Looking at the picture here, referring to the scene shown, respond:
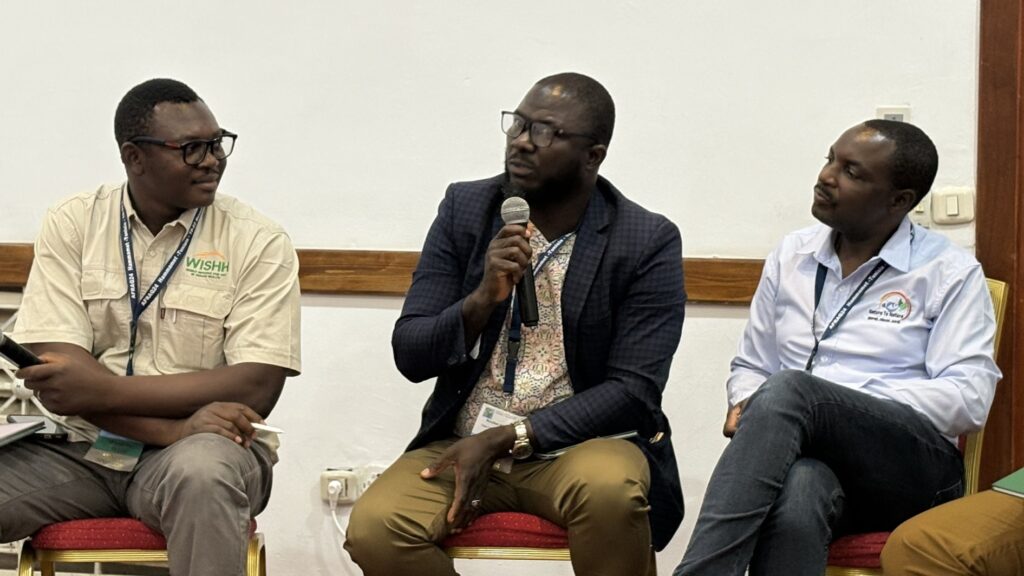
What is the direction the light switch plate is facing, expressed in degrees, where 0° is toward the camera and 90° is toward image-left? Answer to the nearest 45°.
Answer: approximately 0°

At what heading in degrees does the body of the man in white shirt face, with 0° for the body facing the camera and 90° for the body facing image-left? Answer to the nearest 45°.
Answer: approximately 45°

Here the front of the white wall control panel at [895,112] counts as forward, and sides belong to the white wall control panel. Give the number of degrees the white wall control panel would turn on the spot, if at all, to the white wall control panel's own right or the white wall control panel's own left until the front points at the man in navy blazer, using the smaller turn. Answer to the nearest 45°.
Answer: approximately 45° to the white wall control panel's own right

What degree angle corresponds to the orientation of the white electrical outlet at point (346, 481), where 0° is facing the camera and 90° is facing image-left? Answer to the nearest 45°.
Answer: approximately 0°

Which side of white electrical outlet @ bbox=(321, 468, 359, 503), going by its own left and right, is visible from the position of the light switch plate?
left
